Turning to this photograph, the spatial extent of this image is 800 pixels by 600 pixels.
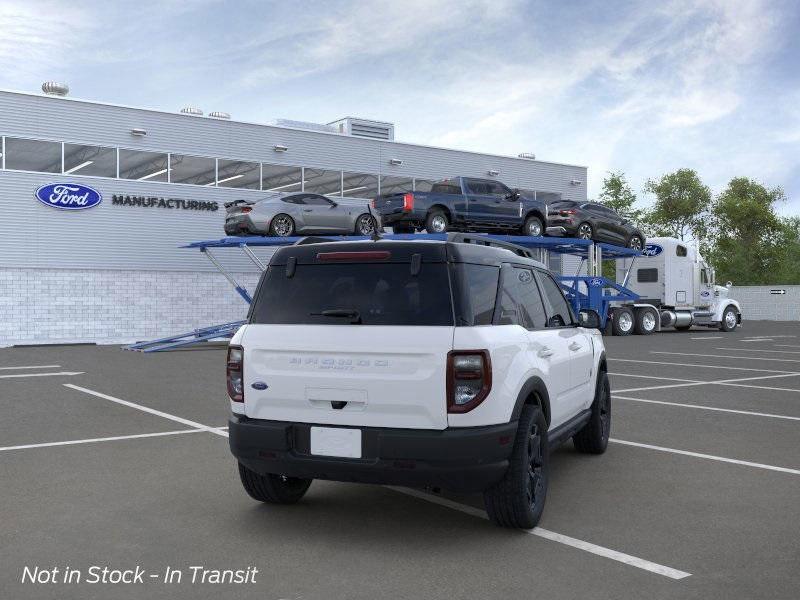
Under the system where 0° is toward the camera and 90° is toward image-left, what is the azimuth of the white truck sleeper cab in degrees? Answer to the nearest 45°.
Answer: approximately 225°

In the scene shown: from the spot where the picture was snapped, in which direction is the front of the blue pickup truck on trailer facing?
facing away from the viewer and to the right of the viewer

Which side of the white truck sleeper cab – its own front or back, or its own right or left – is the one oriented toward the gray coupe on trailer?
back

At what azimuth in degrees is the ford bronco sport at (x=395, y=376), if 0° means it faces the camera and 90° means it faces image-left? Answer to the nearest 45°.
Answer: approximately 225°

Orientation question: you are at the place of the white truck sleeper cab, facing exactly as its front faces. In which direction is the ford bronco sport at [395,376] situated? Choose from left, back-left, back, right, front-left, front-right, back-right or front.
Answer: back-right

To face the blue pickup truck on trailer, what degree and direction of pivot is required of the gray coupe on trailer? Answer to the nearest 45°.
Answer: approximately 45° to its right

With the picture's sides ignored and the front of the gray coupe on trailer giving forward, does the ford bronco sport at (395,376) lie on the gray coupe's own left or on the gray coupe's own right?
on the gray coupe's own right

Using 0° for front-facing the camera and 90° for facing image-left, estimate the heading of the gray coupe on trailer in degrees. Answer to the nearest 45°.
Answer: approximately 225°

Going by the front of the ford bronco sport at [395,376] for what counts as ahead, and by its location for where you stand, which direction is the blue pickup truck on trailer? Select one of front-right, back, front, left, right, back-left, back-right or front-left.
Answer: front-left

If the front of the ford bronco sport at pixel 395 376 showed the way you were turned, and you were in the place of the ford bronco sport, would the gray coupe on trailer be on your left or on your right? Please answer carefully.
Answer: on your left

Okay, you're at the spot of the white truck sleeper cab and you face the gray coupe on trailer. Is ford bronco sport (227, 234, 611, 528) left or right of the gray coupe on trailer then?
left
